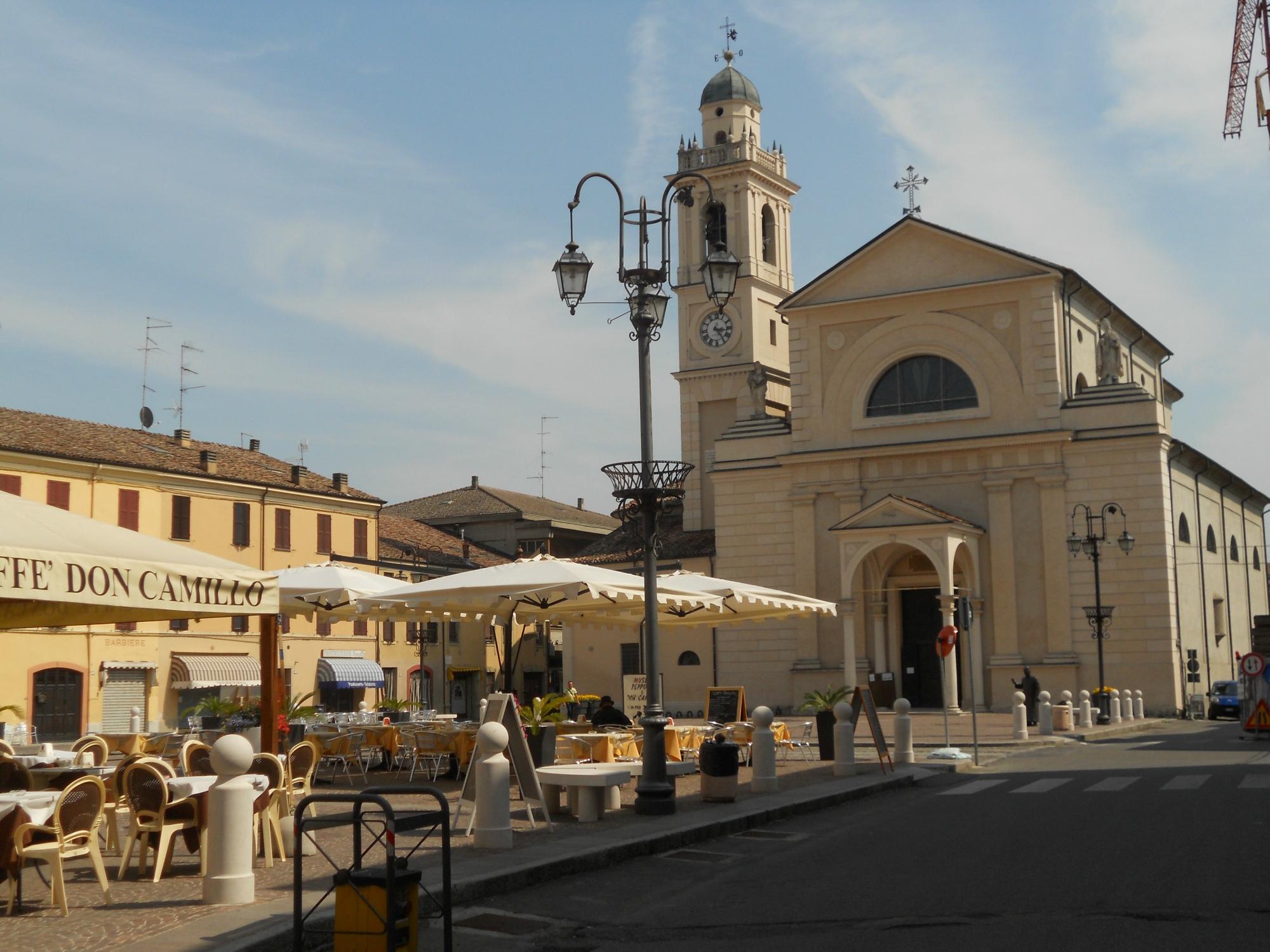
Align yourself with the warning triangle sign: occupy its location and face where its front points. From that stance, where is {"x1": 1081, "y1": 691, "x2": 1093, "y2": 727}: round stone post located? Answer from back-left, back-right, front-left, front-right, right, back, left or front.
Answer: back-right

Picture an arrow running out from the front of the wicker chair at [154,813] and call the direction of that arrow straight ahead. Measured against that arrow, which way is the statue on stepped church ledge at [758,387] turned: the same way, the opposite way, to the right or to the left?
the opposite way

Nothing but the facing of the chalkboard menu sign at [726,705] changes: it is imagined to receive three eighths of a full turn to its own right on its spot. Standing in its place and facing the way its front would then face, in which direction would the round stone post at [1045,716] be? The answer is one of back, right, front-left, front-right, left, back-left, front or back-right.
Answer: right

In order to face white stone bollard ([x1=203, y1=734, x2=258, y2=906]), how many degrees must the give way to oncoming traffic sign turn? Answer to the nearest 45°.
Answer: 0° — it already faces it

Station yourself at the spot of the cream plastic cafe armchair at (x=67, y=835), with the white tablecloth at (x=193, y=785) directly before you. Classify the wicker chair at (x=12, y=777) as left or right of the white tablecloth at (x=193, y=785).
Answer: left
